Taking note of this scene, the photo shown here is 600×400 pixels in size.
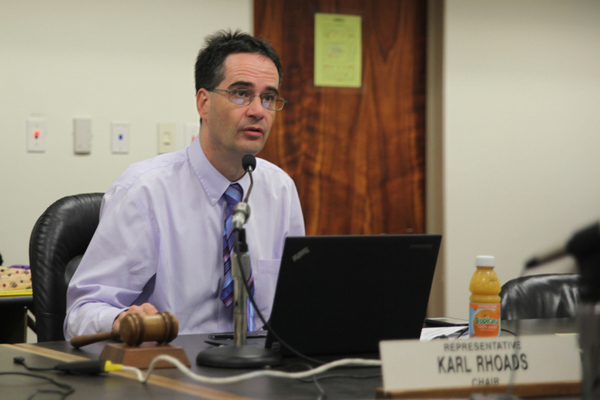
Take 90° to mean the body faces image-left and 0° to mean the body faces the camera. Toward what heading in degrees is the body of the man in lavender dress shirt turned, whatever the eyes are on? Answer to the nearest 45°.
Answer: approximately 315°

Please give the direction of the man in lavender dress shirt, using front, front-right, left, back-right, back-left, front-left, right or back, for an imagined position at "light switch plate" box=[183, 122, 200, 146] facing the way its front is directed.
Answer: front

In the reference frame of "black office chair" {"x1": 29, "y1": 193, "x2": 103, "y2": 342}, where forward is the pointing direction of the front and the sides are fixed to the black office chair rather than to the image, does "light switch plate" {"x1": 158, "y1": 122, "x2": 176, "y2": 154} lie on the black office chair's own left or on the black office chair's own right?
on the black office chair's own left

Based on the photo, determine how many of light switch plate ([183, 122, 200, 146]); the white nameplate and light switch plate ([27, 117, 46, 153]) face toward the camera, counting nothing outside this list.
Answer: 3

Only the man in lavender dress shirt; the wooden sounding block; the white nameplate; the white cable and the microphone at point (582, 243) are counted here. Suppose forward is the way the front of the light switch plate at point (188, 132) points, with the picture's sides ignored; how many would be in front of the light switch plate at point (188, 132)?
5

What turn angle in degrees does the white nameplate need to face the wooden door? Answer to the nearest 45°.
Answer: approximately 180°

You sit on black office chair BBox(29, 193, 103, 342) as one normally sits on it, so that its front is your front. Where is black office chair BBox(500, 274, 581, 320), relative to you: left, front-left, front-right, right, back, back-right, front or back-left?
front-left

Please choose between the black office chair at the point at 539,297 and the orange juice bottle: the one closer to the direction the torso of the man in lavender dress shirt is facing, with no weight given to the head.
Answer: the orange juice bottle

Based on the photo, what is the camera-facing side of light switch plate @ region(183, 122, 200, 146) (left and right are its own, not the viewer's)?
front

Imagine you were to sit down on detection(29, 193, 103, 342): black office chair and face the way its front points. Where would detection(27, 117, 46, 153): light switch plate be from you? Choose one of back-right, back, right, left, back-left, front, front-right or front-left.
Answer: back-left

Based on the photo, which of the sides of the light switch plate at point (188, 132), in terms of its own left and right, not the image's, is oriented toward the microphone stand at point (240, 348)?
front

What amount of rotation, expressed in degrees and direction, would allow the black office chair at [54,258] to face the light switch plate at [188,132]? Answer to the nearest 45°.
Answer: approximately 135° to its left

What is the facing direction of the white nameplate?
toward the camera

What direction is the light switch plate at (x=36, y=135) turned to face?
toward the camera

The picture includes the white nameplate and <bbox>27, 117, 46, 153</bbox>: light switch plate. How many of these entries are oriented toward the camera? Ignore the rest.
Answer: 2
